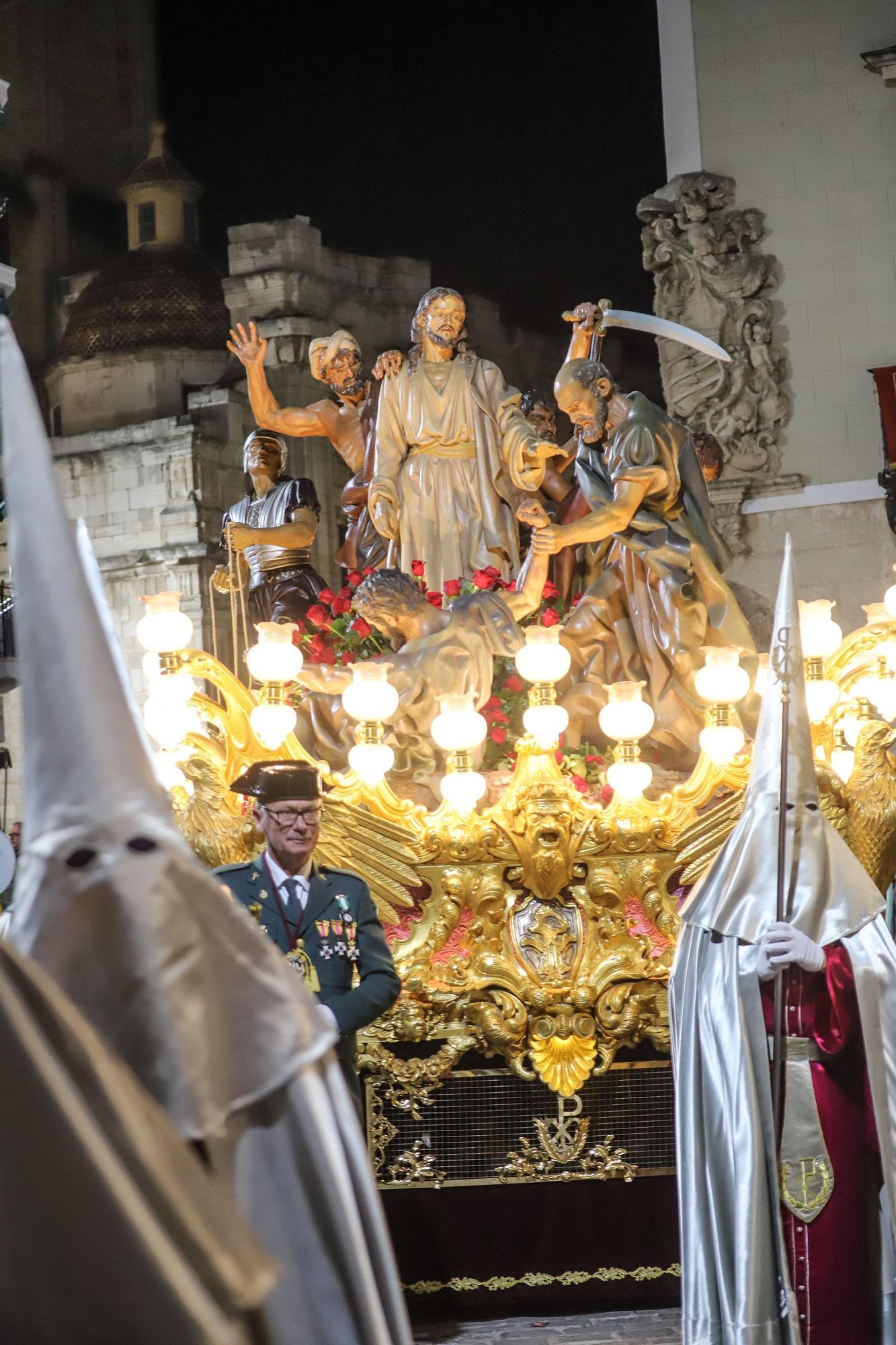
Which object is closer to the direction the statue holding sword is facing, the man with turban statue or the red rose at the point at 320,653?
the red rose

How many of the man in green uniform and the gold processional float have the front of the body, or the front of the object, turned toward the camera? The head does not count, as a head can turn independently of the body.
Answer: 2

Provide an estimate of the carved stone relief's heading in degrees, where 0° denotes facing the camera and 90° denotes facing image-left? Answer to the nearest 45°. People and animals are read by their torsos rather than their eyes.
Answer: approximately 45°

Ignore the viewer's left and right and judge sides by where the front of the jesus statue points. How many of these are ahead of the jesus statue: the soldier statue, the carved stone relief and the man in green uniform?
1
